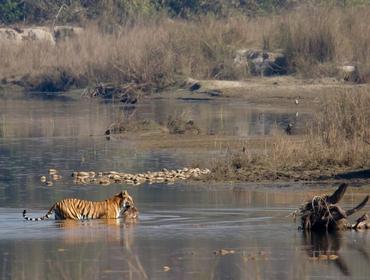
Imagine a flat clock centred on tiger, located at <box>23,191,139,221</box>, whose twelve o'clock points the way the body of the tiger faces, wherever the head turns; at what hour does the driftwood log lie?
The driftwood log is roughly at 1 o'clock from the tiger.

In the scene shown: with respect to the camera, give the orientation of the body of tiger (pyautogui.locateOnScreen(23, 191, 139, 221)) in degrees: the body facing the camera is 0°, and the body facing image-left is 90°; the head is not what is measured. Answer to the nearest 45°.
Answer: approximately 270°

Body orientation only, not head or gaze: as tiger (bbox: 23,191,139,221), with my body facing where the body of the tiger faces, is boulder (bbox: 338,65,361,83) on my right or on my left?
on my left
